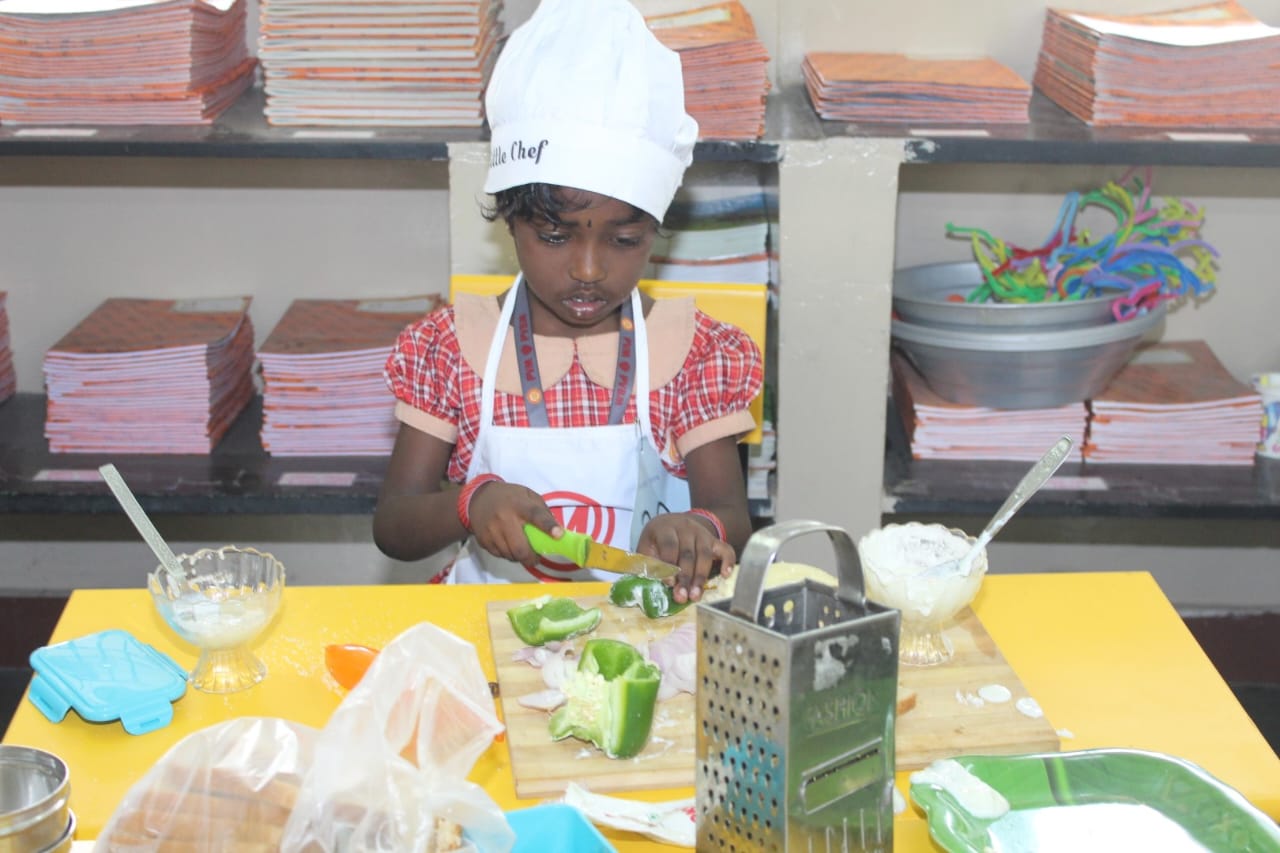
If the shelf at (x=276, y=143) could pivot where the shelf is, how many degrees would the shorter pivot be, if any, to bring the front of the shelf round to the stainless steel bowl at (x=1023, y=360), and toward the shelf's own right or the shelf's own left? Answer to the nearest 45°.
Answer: approximately 90° to the shelf's own left

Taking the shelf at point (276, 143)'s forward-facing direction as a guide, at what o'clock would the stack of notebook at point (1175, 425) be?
The stack of notebook is roughly at 9 o'clock from the shelf.

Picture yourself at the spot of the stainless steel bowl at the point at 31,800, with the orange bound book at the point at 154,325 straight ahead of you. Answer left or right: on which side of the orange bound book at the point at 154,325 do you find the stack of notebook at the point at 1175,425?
right

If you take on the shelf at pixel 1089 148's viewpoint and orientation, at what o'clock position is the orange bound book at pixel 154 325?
The orange bound book is roughly at 3 o'clock from the shelf.

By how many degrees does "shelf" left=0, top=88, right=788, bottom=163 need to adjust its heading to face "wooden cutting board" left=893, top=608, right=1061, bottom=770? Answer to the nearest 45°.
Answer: approximately 45° to its left

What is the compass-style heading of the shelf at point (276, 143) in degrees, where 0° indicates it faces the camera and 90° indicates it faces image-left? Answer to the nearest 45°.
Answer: approximately 0°
